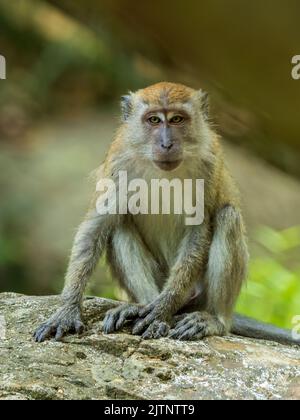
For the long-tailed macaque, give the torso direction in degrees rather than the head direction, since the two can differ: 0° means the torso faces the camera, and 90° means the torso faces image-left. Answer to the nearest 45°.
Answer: approximately 0°
